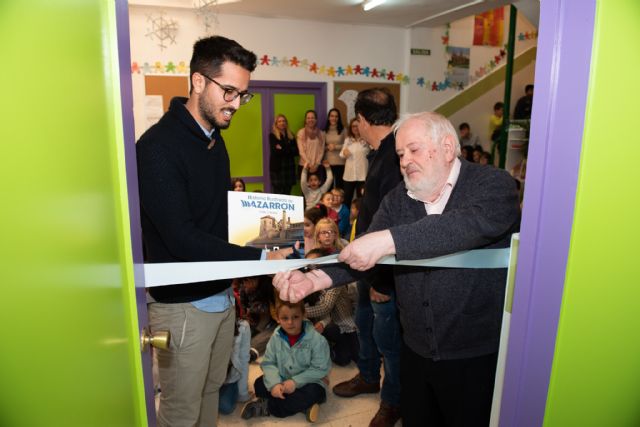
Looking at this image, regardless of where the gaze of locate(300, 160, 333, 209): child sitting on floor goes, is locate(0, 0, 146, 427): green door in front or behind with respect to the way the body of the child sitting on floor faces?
in front

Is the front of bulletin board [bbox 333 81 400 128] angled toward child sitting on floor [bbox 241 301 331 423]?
yes

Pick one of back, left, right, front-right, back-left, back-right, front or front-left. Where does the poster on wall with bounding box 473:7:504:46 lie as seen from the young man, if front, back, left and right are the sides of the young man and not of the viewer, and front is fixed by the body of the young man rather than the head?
left

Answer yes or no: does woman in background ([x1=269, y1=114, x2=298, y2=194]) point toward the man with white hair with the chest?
yes

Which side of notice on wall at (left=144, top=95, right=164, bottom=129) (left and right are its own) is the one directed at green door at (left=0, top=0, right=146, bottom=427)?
front

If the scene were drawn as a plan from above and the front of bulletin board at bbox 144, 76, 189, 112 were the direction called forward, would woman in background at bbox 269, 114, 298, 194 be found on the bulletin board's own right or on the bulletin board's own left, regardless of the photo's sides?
on the bulletin board's own left

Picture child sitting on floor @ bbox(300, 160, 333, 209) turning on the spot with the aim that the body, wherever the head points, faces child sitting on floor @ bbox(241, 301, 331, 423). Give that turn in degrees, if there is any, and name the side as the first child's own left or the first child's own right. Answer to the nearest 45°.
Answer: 0° — they already face them

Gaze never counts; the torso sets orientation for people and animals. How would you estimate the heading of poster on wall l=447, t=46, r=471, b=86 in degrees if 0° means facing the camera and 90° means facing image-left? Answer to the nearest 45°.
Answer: approximately 0°
